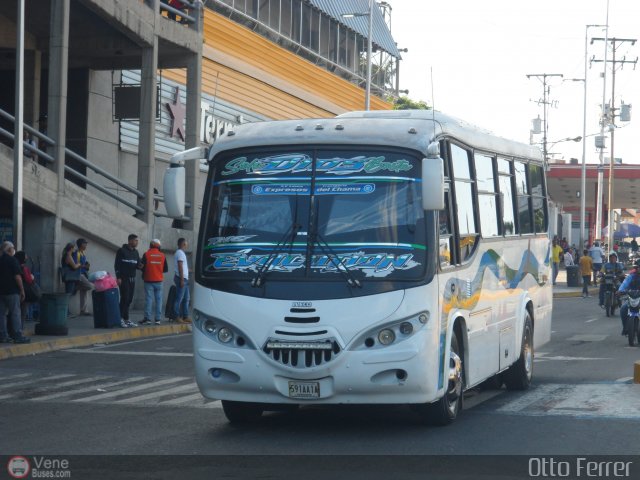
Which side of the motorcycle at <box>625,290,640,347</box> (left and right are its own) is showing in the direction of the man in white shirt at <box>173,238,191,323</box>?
right

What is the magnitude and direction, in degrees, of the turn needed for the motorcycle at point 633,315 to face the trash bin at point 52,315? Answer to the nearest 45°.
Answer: approximately 45° to its right

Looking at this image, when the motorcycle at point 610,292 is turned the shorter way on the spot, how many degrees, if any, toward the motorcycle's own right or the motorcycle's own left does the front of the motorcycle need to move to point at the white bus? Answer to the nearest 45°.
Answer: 0° — it already faces it

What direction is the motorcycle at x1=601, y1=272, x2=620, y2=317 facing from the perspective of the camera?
toward the camera

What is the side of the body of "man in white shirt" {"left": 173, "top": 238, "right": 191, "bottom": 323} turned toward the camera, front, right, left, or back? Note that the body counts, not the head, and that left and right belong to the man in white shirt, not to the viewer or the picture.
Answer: right

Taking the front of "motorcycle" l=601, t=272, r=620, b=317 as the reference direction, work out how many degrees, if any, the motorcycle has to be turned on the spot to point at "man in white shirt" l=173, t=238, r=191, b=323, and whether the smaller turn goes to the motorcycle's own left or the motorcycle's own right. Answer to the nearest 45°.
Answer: approximately 45° to the motorcycle's own right

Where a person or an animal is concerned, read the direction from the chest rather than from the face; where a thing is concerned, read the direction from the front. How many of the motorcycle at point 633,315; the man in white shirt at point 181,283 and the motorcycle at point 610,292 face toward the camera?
2

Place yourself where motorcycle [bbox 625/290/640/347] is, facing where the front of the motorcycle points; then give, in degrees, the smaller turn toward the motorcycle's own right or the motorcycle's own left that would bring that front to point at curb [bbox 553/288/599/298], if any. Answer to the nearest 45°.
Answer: approximately 180°

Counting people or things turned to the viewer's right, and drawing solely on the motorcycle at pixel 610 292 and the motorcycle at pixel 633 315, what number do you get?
0

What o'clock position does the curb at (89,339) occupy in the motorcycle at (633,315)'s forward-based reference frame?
The curb is roughly at 2 o'clock from the motorcycle.
